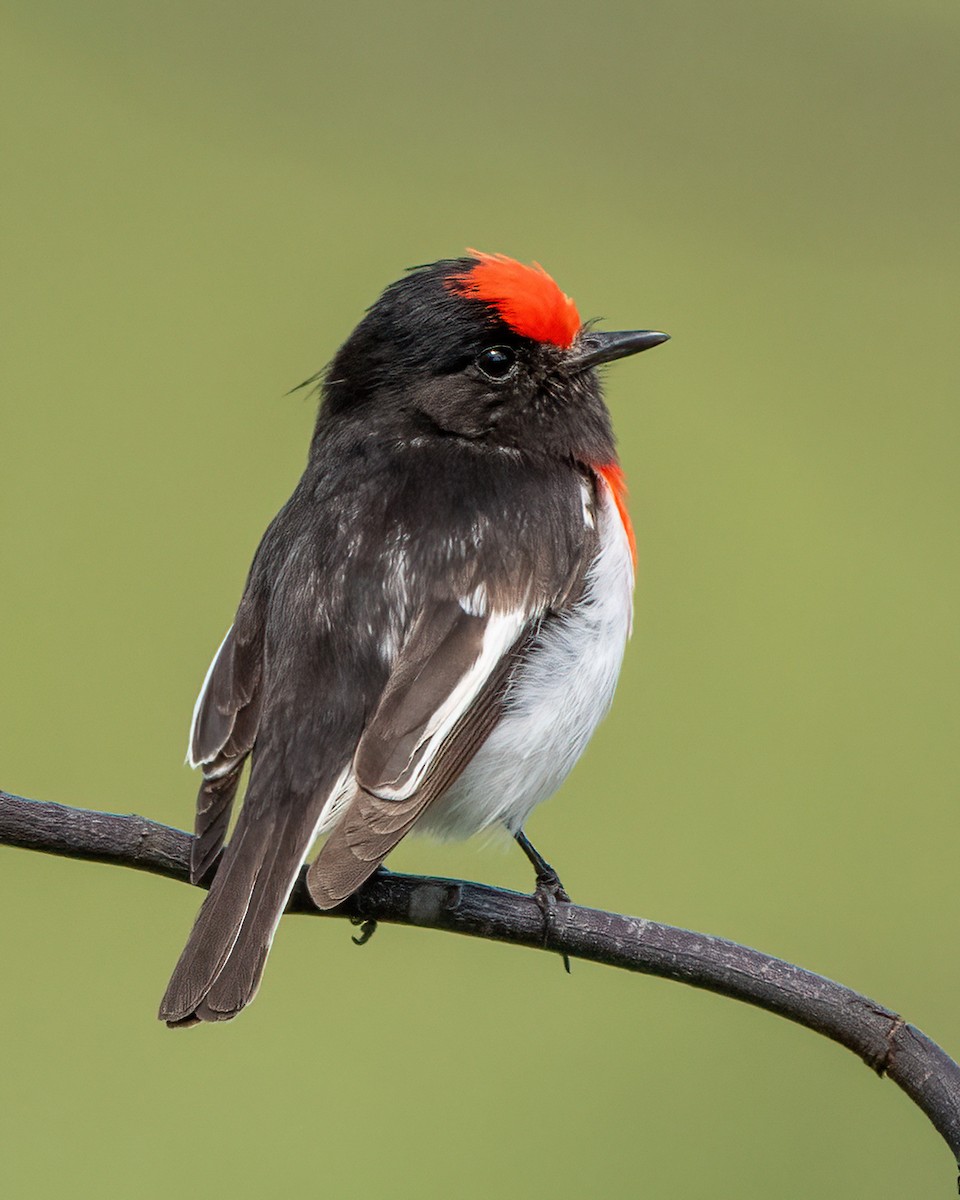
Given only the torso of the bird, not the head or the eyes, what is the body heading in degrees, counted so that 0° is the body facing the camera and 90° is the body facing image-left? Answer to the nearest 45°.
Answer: approximately 225°
